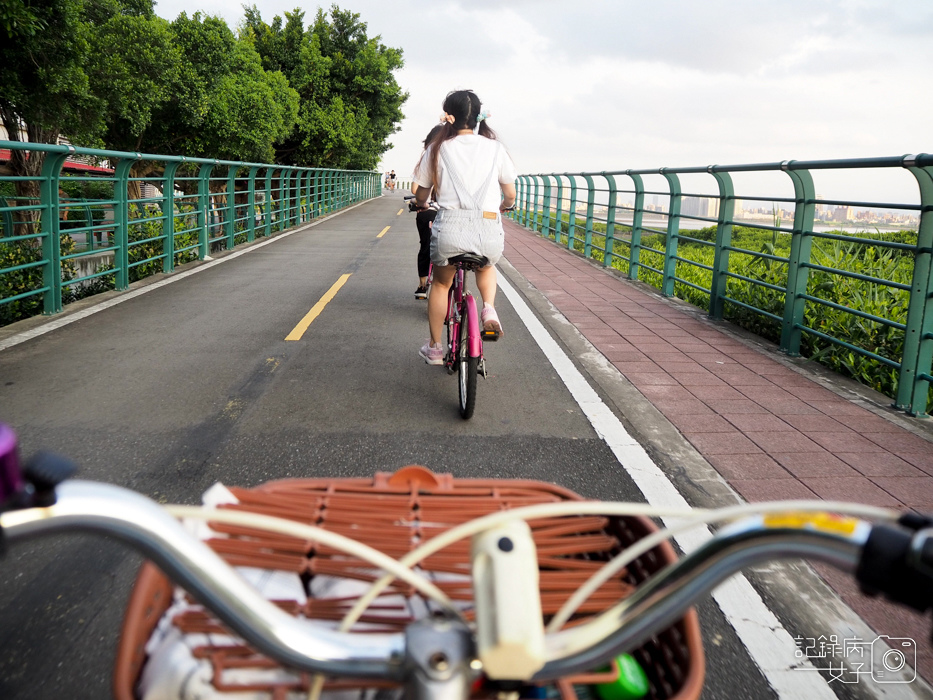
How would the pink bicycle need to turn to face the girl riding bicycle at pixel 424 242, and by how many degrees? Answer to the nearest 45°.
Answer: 0° — it already faces them

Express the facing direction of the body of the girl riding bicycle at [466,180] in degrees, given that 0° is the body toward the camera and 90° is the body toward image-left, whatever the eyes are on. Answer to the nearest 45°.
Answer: approximately 180°

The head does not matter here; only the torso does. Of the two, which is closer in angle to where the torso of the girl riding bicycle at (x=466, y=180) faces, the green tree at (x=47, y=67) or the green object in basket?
the green tree

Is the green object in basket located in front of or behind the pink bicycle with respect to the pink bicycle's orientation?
behind

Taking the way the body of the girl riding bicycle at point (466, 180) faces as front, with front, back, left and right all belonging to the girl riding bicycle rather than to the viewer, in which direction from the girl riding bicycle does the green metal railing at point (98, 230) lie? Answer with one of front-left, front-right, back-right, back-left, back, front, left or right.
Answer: front-left

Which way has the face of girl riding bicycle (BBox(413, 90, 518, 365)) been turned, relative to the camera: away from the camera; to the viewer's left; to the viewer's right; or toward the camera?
away from the camera

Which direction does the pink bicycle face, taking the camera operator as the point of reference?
facing away from the viewer

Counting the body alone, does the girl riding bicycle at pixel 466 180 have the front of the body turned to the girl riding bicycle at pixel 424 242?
yes
